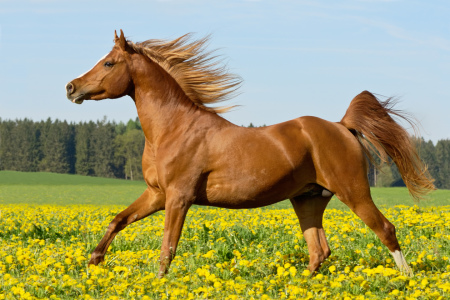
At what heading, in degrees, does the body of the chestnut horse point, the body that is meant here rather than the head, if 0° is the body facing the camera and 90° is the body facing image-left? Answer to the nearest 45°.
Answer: approximately 90°
